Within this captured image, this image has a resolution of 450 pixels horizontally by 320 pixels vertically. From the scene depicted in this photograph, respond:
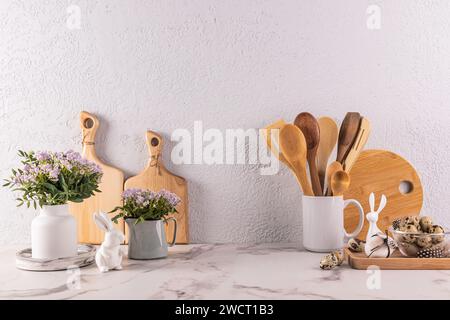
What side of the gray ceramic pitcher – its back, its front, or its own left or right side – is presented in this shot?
left

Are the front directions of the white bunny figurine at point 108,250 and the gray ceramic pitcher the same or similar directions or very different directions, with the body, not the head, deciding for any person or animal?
very different directions
